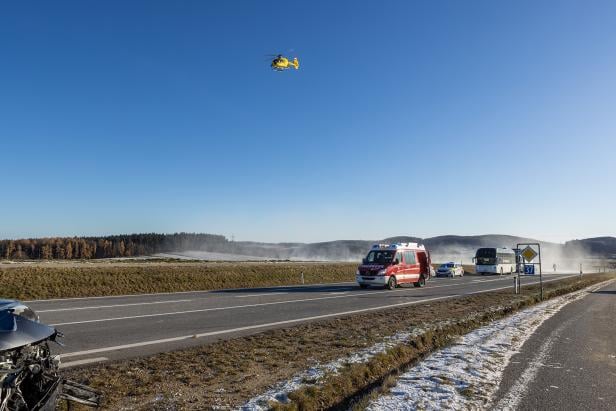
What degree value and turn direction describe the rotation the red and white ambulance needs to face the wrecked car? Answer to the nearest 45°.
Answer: approximately 45° to its left

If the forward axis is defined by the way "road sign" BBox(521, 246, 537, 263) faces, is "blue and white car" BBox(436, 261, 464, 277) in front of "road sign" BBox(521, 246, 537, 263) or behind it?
behind

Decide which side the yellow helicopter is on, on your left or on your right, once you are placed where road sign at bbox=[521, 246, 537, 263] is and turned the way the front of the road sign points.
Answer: on your right

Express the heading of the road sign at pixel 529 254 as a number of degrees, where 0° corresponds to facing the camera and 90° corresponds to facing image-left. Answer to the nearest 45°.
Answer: approximately 0°

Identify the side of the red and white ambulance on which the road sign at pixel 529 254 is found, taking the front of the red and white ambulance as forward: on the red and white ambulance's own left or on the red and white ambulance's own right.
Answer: on the red and white ambulance's own left

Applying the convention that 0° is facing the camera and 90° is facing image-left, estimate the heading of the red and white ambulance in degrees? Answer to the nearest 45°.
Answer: approximately 45°

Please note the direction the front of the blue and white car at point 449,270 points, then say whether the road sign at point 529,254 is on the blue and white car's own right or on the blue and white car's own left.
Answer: on the blue and white car's own left
